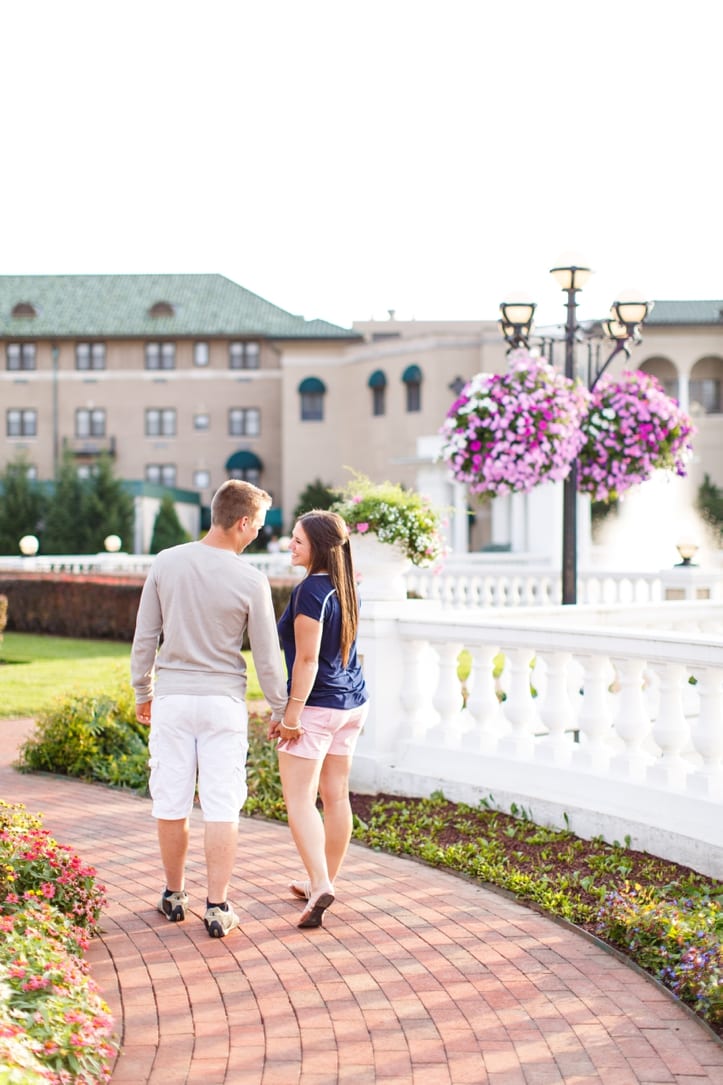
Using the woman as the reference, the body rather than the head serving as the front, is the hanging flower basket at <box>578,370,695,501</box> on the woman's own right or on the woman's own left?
on the woman's own right

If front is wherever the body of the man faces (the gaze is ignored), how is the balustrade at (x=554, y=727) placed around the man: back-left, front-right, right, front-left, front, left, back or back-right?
front-right

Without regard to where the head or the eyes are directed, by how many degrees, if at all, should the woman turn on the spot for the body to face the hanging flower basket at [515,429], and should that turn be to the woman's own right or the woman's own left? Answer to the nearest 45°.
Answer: approximately 45° to the woman's own right

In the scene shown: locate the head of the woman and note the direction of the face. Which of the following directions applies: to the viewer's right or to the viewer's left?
to the viewer's left

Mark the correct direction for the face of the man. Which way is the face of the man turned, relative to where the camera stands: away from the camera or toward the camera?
away from the camera

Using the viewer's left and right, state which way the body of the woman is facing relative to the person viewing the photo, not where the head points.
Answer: facing away from the viewer and to the left of the viewer

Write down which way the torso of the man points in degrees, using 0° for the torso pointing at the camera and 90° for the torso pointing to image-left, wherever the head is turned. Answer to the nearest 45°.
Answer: approximately 180°
